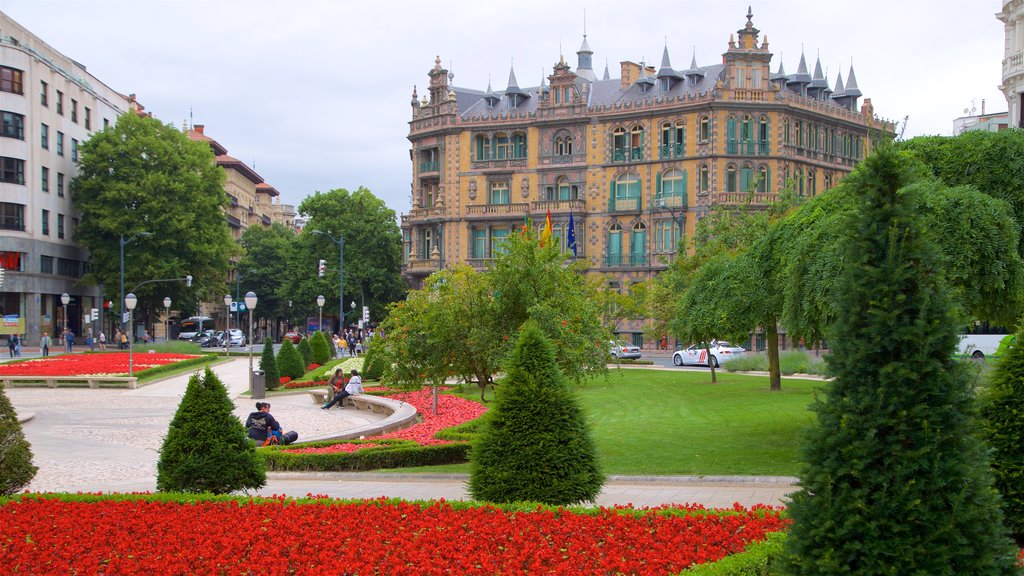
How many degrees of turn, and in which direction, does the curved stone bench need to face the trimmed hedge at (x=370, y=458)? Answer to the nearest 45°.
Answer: approximately 90° to its left

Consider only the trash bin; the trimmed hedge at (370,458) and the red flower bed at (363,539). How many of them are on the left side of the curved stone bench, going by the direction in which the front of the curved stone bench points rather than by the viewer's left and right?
2

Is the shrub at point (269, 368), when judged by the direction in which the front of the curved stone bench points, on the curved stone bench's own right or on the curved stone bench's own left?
on the curved stone bench's own right

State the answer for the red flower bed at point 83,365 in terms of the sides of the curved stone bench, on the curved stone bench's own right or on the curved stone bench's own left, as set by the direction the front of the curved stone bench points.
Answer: on the curved stone bench's own right

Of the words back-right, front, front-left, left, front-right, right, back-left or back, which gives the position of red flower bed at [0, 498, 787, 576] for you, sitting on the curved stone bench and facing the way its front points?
left

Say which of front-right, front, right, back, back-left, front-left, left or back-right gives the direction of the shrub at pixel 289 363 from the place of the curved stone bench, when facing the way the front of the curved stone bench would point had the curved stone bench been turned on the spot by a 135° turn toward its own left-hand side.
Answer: back-left

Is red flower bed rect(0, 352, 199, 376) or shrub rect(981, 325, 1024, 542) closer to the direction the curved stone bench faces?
the red flower bed

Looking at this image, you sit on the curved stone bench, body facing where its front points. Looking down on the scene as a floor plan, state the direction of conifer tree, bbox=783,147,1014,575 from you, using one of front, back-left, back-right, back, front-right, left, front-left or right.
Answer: left

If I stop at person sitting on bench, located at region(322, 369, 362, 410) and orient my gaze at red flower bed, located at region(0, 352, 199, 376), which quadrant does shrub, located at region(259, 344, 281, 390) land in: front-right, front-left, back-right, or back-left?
front-right

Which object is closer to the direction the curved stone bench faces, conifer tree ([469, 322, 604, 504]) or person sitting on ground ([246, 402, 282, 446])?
the person sitting on ground

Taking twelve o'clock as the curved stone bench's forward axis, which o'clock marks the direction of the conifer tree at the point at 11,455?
The conifer tree is roughly at 10 o'clock from the curved stone bench.

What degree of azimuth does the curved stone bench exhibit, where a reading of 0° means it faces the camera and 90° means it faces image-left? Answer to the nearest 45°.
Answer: approximately 90°
